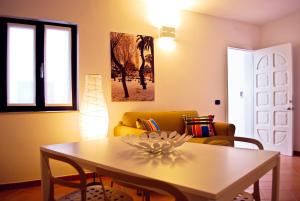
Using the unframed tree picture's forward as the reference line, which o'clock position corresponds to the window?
The window is roughly at 4 o'clock from the unframed tree picture.

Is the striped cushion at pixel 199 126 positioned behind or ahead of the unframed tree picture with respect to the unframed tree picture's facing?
ahead

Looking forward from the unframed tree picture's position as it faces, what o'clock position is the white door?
The white door is roughly at 10 o'clock from the unframed tree picture.

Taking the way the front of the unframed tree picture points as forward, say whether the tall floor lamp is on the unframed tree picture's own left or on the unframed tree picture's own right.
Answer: on the unframed tree picture's own right

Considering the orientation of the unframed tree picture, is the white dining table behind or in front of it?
in front

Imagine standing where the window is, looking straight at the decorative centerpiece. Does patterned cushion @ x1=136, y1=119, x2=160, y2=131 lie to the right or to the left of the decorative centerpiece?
left

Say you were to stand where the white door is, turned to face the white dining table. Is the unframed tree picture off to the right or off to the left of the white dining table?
right

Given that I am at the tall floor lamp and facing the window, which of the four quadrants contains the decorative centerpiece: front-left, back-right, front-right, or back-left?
back-left

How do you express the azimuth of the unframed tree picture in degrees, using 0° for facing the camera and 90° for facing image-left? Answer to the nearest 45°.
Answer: approximately 315°
